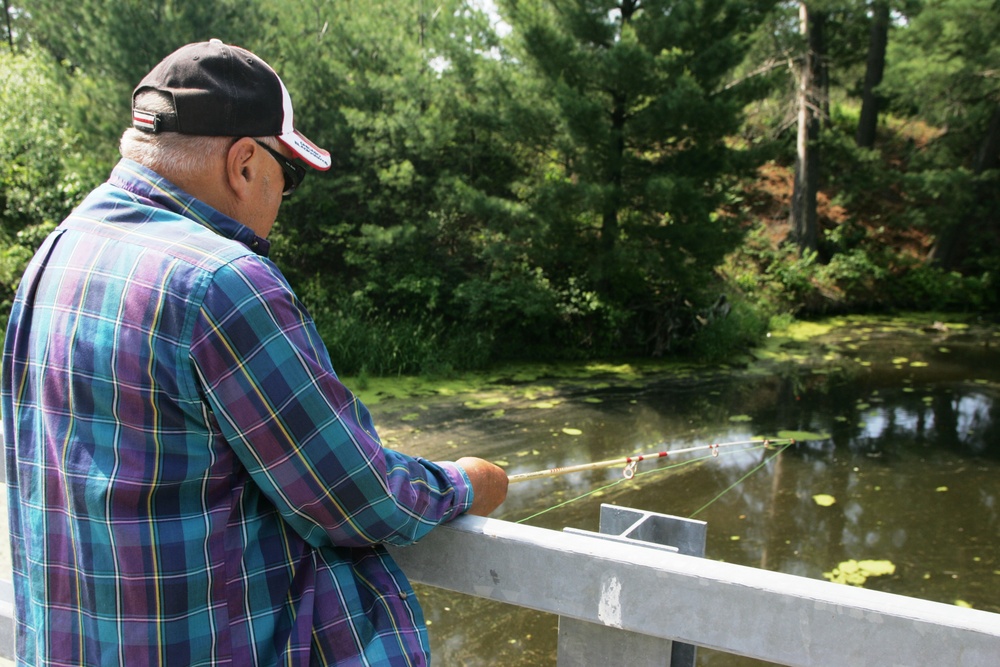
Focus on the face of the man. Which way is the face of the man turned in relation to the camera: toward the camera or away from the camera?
away from the camera

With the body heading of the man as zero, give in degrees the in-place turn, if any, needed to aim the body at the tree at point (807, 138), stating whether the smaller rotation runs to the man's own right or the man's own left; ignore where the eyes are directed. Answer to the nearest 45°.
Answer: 0° — they already face it

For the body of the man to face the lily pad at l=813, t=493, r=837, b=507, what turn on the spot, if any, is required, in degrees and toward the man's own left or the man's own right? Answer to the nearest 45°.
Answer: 0° — they already face it

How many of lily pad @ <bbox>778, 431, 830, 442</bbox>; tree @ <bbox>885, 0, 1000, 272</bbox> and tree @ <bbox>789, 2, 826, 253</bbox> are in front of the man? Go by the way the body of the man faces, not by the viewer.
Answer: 3

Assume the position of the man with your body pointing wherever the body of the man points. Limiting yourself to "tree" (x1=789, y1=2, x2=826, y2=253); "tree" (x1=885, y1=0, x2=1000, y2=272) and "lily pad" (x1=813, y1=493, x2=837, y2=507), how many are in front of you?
3

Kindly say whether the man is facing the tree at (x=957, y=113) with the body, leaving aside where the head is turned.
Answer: yes

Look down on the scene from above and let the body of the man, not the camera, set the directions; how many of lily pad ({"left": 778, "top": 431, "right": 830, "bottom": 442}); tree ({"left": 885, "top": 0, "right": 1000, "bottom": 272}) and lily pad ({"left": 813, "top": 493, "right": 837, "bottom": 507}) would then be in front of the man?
3

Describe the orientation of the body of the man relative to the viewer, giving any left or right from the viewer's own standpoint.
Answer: facing away from the viewer and to the right of the viewer
